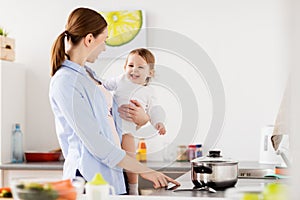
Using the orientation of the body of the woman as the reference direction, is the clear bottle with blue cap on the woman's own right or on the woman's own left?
on the woman's own left

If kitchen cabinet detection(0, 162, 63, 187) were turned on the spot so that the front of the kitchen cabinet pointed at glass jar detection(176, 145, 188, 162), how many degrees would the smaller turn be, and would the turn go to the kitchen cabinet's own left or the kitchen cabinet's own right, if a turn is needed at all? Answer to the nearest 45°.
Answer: approximately 90° to the kitchen cabinet's own left

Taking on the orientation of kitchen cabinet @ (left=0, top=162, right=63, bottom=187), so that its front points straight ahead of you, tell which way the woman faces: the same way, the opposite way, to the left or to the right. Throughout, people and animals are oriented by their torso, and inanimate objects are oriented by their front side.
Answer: to the left

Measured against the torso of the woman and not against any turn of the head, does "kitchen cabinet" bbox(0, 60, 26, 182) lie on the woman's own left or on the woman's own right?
on the woman's own left

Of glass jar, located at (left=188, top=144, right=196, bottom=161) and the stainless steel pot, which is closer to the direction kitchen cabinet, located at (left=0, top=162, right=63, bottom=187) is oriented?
the stainless steel pot

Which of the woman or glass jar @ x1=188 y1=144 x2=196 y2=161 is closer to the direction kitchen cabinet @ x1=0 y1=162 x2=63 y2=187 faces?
the woman

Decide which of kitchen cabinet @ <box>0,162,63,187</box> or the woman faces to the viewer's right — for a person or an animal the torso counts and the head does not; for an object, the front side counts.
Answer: the woman

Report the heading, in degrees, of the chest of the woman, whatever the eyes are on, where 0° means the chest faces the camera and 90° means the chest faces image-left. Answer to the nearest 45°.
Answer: approximately 270°

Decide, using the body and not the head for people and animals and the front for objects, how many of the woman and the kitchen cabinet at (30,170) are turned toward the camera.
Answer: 1

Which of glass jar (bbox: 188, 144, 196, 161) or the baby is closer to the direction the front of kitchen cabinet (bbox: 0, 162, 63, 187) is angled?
the baby

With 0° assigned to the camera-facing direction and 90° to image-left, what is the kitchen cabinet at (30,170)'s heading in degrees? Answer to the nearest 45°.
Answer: approximately 0°
